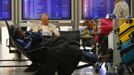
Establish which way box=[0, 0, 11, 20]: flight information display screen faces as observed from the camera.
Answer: facing the viewer

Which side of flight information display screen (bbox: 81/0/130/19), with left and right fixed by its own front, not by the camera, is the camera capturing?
front

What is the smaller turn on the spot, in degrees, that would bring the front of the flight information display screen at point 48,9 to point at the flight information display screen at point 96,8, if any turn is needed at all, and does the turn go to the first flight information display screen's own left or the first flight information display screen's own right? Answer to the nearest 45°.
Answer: approximately 90° to the first flight information display screen's own left

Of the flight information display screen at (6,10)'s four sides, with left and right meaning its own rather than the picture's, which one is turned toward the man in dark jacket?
front
